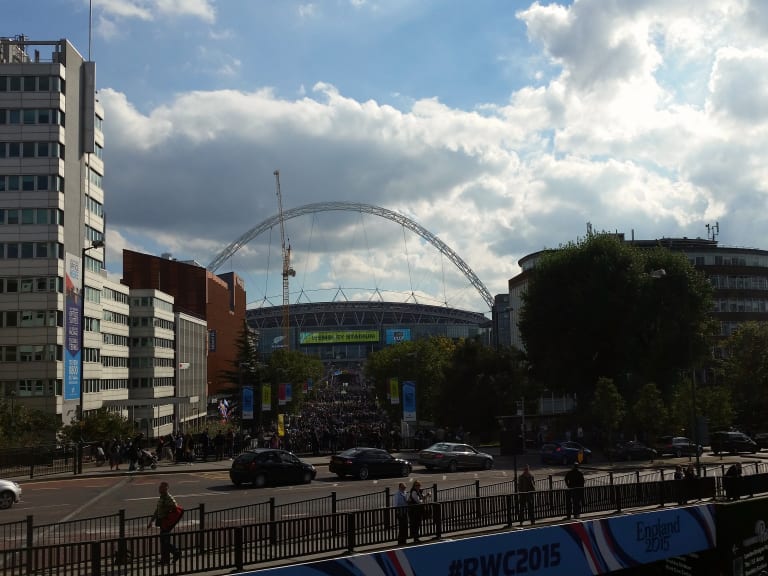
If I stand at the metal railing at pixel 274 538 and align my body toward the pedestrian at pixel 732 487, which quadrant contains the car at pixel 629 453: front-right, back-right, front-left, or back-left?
front-left

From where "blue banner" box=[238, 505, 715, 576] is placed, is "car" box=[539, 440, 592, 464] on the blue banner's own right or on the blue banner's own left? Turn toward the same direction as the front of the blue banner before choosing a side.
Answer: on the blue banner's own left

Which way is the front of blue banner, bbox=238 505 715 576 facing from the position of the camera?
facing the viewer and to the right of the viewer

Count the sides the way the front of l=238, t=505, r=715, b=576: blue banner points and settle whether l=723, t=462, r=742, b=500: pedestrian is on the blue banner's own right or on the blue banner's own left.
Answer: on the blue banner's own left

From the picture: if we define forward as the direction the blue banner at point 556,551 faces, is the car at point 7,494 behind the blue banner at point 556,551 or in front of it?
behind

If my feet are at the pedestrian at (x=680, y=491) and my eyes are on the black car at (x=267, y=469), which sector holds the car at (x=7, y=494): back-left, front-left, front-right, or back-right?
front-left

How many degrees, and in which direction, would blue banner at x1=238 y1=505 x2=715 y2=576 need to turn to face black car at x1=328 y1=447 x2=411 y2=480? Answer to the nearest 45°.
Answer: approximately 135° to its left

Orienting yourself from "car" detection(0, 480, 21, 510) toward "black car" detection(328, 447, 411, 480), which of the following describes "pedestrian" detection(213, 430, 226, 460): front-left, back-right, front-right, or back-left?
front-left
